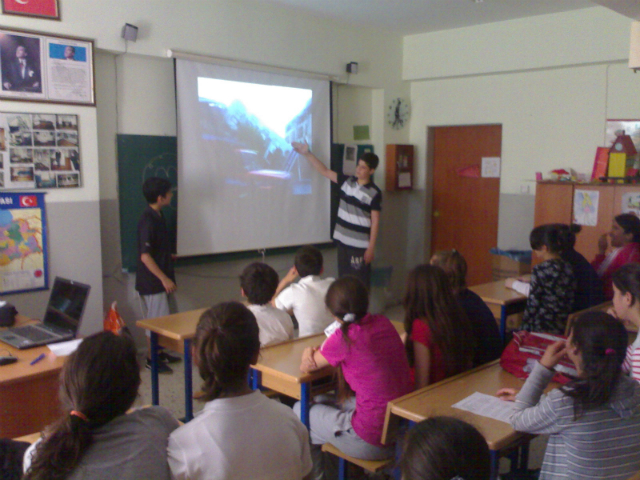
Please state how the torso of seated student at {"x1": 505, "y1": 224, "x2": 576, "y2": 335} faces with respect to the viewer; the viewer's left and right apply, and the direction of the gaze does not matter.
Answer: facing away from the viewer and to the left of the viewer

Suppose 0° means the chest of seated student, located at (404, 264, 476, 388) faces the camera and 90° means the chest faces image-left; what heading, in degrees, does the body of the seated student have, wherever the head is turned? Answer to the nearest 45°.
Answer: approximately 135°

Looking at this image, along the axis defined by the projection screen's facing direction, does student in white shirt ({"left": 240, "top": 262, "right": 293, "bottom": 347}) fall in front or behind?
in front

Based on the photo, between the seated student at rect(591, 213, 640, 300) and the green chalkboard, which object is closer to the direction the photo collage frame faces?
the seated student

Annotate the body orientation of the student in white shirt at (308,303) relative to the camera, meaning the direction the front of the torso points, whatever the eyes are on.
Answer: away from the camera

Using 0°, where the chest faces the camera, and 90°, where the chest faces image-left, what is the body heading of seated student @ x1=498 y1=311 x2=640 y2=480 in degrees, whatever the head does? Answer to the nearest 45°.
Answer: approximately 135°

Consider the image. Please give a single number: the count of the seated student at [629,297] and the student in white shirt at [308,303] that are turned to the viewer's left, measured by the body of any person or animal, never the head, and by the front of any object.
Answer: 1

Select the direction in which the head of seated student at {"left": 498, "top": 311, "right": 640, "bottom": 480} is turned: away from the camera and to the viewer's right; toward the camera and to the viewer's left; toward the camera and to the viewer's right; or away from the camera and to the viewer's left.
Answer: away from the camera and to the viewer's left

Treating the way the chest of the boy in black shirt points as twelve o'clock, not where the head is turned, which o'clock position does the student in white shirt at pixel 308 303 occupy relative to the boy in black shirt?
The student in white shirt is roughly at 2 o'clock from the boy in black shirt.

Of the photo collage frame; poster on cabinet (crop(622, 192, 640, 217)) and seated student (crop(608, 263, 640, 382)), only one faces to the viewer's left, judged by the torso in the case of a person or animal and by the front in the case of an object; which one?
the seated student

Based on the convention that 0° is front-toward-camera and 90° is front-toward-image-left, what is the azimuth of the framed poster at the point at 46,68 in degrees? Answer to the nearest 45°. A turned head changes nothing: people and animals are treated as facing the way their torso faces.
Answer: approximately 315°

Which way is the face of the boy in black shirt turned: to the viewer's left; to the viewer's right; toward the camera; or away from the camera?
to the viewer's right

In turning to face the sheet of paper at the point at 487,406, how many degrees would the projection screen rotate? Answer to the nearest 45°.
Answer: approximately 45° to its right

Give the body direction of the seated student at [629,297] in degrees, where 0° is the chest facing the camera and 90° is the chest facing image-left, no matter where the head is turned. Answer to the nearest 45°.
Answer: approximately 90°

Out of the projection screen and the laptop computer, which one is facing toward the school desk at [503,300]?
the projection screen
